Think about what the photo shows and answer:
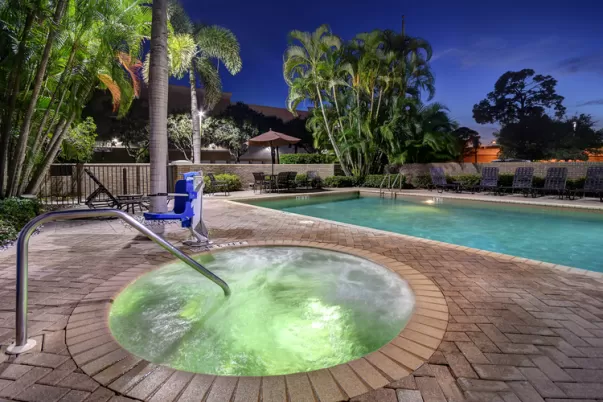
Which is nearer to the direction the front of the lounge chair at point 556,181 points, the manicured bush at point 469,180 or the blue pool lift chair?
the blue pool lift chair

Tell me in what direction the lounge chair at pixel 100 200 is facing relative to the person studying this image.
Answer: facing to the right of the viewer

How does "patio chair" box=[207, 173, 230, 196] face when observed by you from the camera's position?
facing the viewer and to the right of the viewer

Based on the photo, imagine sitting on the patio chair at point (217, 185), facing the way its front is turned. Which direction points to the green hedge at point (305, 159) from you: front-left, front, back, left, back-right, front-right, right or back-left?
left

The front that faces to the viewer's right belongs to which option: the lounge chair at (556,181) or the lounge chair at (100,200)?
the lounge chair at (100,200)

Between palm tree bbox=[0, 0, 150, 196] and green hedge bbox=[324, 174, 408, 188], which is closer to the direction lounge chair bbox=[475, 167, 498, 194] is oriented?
the palm tree

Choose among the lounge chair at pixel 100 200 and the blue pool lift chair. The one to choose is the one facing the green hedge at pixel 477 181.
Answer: the lounge chair

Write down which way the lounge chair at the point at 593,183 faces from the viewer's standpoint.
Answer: facing the viewer and to the left of the viewer

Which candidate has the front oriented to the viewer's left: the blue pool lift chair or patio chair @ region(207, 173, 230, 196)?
the blue pool lift chair

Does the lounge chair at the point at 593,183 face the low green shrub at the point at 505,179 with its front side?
no

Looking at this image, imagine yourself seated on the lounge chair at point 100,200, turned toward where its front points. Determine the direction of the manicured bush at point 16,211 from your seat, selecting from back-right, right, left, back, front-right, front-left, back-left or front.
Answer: back-right

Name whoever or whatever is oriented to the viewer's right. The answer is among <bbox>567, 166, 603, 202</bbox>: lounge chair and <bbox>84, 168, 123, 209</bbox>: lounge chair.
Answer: <bbox>84, 168, 123, 209</bbox>: lounge chair

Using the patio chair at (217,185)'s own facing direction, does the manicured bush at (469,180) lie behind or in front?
in front

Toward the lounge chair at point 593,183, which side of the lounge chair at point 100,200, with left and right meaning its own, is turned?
front
